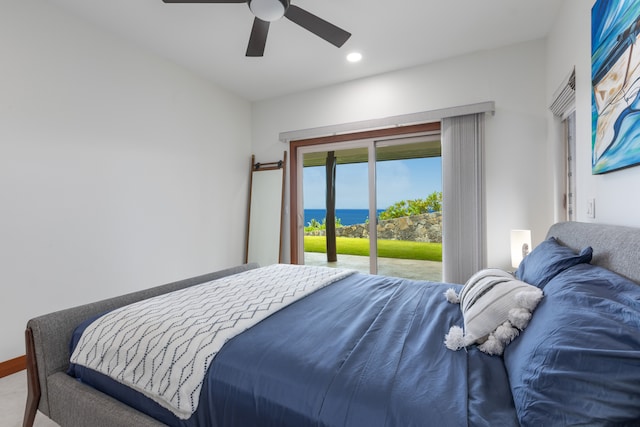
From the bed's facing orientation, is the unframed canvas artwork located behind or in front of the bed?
behind

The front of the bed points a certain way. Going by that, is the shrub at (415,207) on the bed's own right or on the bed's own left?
on the bed's own right

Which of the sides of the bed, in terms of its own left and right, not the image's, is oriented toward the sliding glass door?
right

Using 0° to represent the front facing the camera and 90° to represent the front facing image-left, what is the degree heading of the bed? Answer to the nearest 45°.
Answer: approximately 90°
